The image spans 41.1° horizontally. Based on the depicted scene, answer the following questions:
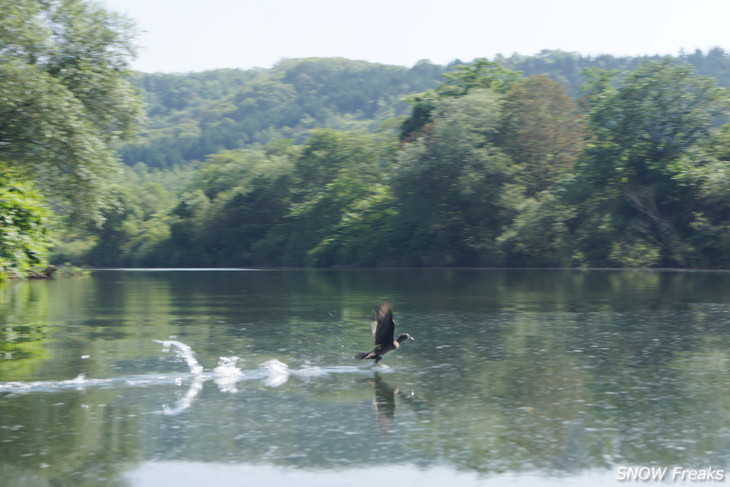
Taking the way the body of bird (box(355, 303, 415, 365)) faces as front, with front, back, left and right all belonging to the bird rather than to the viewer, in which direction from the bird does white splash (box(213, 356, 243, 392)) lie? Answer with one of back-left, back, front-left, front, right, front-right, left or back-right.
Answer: back

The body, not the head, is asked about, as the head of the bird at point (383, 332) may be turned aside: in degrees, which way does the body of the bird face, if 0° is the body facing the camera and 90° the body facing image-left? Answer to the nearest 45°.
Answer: approximately 270°

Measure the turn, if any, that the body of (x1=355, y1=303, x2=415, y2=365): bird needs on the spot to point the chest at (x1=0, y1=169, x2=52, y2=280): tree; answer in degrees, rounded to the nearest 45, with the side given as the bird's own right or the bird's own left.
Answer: approximately 135° to the bird's own left

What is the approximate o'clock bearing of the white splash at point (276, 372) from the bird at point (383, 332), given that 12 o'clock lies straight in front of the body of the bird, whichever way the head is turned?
The white splash is roughly at 6 o'clock from the bird.

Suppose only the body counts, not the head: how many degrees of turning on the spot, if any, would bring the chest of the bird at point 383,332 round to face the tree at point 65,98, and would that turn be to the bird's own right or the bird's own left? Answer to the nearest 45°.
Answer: approximately 135° to the bird's own left
